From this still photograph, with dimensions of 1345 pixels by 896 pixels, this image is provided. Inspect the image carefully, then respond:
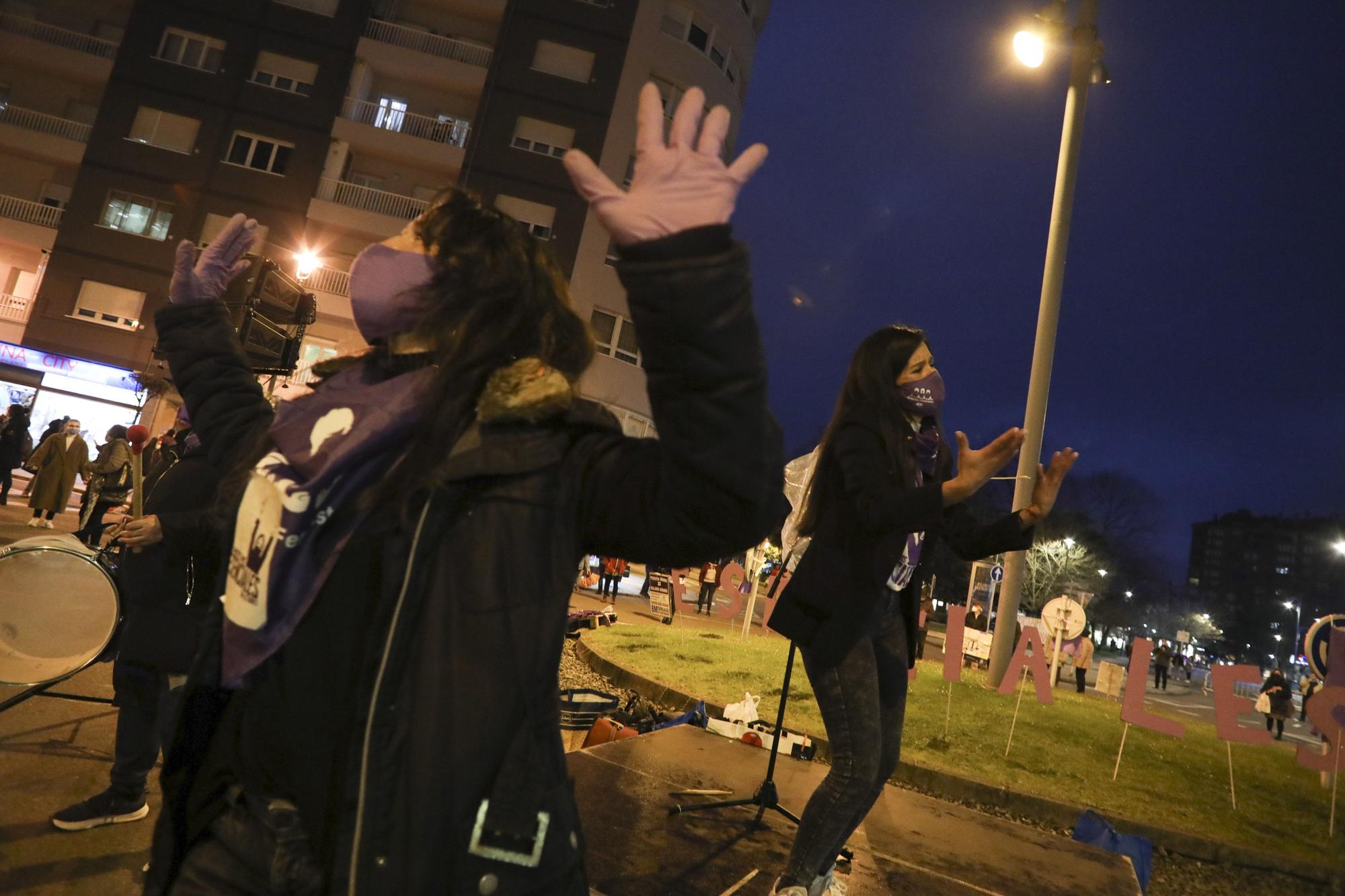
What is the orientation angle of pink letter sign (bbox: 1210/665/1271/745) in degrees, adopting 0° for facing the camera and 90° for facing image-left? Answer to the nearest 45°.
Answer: approximately 0°

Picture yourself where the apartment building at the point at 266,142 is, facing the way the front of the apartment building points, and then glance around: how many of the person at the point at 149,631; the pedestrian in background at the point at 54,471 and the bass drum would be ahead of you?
3

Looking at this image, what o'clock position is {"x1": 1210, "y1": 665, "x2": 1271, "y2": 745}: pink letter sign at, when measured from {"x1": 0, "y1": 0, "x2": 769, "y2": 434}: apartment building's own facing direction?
The pink letter sign is roughly at 11 o'clock from the apartment building.

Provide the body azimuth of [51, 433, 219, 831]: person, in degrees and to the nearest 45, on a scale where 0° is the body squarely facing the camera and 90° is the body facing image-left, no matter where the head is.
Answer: approximately 90°

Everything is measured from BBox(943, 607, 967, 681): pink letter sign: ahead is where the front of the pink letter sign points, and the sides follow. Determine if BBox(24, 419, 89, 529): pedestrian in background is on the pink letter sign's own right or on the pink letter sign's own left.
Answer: on the pink letter sign's own right

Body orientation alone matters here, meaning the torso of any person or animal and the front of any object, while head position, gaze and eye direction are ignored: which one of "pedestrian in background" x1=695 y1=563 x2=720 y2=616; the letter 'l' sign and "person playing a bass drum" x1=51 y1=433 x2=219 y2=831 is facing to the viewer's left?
the person playing a bass drum

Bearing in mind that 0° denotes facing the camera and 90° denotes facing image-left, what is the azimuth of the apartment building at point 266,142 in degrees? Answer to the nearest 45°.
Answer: approximately 0°

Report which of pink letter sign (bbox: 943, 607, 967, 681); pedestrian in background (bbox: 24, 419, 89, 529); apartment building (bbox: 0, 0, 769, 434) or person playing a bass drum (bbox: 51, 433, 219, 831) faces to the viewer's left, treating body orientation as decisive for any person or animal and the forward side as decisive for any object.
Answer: the person playing a bass drum

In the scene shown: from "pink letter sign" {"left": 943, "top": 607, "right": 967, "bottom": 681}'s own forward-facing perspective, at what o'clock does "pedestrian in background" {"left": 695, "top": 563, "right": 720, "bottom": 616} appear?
The pedestrian in background is roughly at 5 o'clock from the pink letter sign.
